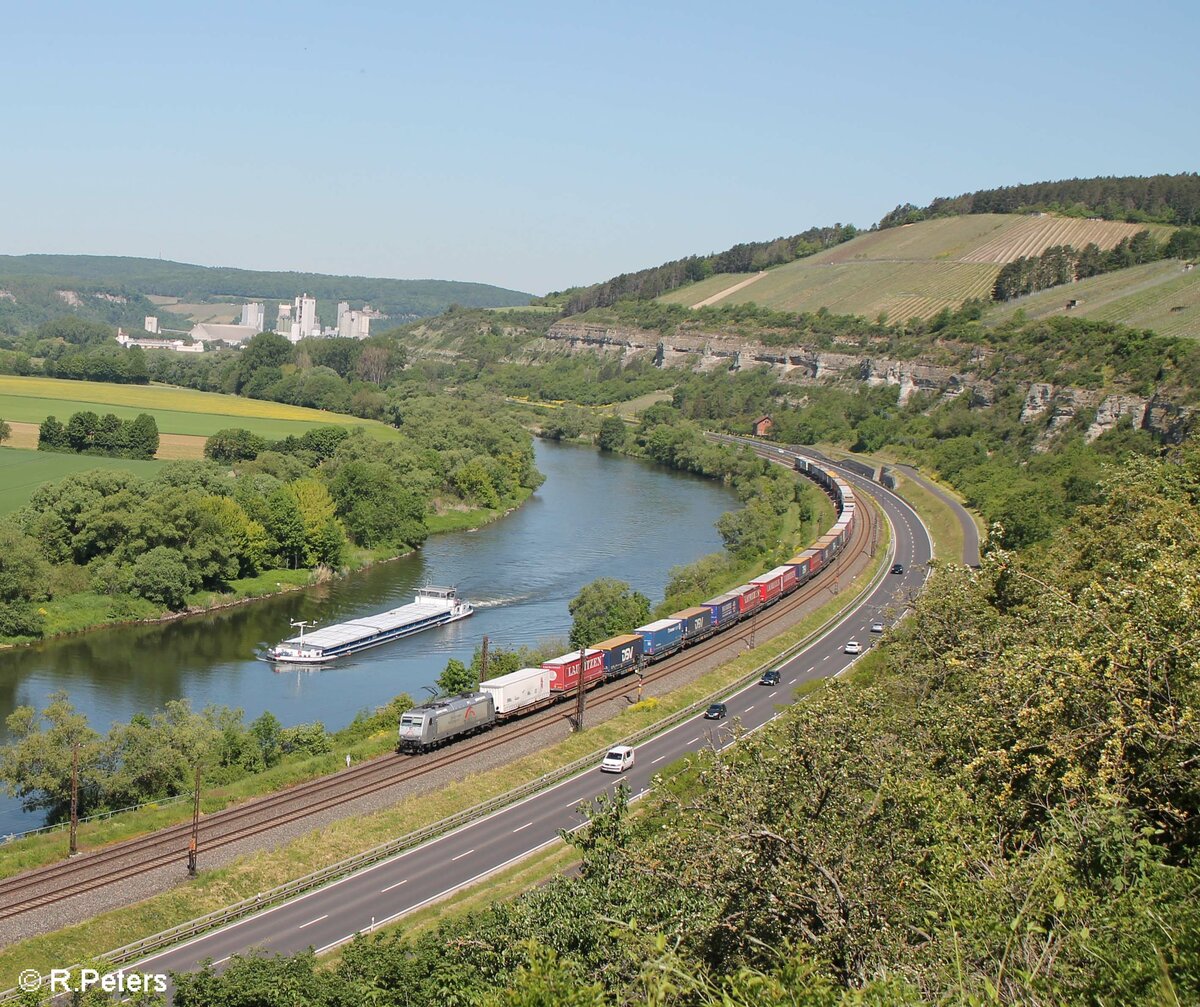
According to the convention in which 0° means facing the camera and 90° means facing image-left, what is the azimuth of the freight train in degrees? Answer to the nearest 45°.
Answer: approximately 45°

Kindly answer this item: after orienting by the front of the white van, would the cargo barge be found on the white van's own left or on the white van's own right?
on the white van's own right

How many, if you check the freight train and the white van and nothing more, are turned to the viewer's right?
0

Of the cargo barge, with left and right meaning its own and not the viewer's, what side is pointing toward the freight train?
left

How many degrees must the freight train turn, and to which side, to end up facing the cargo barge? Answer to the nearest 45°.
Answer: approximately 90° to its right

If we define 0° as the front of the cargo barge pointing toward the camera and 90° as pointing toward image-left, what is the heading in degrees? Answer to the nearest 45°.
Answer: approximately 45°

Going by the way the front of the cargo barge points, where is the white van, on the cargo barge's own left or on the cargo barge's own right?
on the cargo barge's own left
